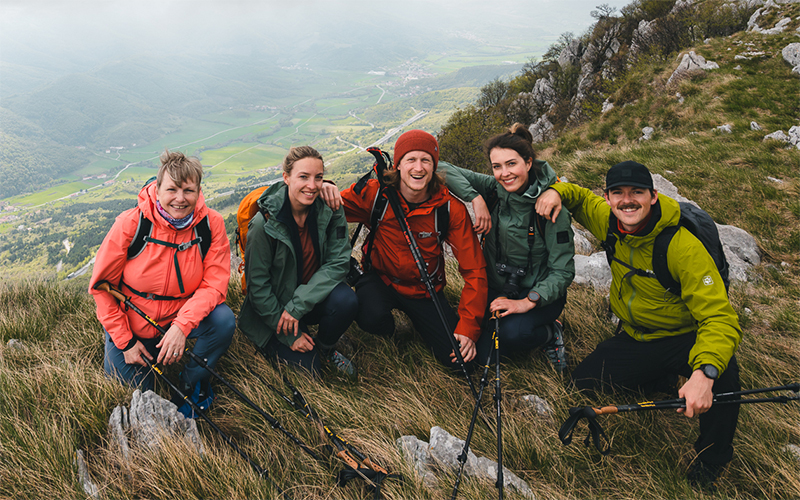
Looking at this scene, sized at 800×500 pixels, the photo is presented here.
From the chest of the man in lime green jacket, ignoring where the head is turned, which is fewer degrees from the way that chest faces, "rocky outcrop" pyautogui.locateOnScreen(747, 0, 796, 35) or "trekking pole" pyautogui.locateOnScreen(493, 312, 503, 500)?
the trekking pole

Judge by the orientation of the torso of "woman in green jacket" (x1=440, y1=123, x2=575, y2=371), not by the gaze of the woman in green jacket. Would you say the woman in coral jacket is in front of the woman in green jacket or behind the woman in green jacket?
in front

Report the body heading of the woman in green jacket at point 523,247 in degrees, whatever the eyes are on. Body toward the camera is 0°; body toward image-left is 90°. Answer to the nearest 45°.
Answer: approximately 45°

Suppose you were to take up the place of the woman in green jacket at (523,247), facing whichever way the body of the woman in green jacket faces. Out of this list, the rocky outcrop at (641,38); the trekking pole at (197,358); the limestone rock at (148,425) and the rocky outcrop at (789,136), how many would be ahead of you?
2

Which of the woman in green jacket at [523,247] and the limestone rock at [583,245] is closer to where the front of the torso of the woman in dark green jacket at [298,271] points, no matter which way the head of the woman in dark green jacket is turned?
the woman in green jacket

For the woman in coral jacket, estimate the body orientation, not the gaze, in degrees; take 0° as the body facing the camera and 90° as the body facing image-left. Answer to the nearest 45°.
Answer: approximately 0°

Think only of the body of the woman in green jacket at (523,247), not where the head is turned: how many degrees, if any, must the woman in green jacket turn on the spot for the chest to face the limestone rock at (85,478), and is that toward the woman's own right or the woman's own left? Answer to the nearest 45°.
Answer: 0° — they already face it

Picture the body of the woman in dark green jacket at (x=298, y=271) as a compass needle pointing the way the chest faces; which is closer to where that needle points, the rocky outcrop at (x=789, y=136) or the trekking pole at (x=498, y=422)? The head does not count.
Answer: the trekking pole

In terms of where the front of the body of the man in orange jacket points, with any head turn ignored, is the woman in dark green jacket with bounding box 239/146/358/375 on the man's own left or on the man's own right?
on the man's own right

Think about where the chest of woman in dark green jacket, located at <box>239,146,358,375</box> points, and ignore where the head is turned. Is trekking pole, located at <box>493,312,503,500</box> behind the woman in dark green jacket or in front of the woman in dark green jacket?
in front
